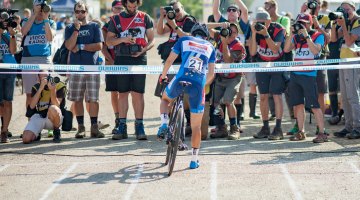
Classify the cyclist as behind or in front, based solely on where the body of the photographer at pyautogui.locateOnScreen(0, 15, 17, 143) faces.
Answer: in front

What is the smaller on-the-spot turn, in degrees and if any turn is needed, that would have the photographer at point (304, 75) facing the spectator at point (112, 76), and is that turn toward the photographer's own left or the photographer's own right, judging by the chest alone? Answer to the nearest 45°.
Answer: approximately 45° to the photographer's own right

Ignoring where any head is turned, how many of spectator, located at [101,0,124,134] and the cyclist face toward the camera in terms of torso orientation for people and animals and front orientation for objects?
1

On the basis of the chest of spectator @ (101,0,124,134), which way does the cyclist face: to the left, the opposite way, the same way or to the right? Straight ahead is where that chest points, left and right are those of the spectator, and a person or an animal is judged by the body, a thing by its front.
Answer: the opposite way

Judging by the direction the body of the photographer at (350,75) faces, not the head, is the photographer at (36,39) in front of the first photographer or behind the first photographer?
in front

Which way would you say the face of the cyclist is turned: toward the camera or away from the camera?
away from the camera

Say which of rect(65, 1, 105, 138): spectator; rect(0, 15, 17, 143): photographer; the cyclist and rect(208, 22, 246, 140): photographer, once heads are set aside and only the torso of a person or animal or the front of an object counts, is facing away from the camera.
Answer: the cyclist

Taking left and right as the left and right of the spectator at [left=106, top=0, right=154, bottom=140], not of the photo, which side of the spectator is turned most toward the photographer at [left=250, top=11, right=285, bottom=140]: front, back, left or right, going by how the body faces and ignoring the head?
left
